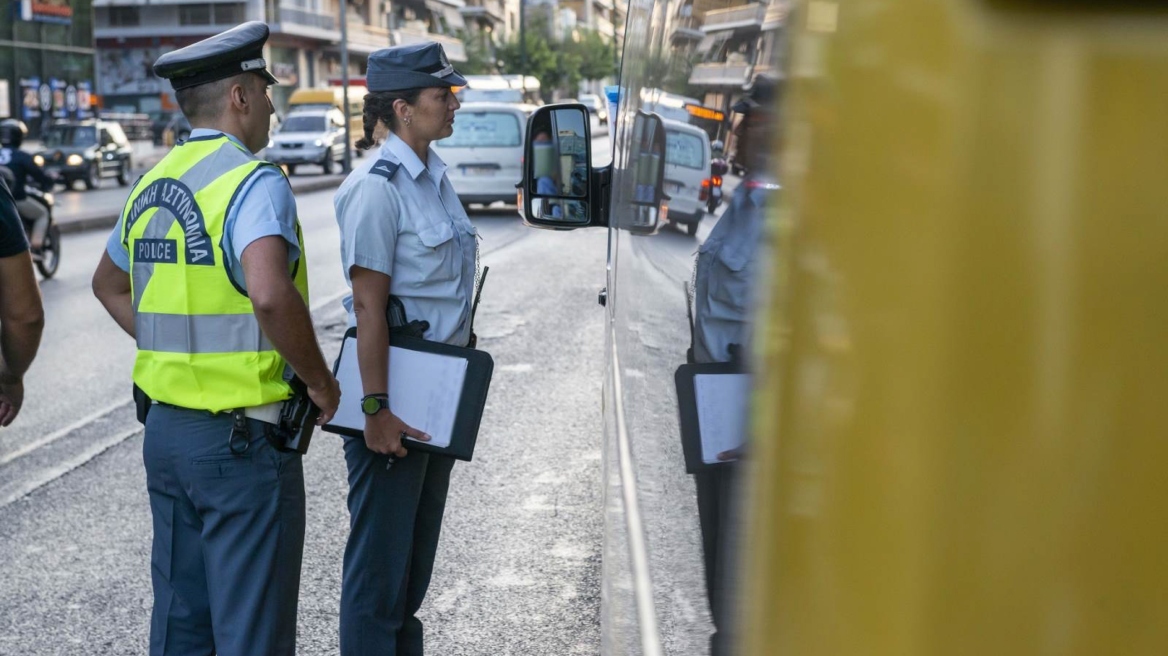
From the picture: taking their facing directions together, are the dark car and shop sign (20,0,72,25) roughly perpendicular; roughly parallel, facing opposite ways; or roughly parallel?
roughly perpendicular

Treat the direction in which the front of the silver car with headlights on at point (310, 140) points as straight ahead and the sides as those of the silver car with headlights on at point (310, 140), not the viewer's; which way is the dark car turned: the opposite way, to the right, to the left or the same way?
the same way

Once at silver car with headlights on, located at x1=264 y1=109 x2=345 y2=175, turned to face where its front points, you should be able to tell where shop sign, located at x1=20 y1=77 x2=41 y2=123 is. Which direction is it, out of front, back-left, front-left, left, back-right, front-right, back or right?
right

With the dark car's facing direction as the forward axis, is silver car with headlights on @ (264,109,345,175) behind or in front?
behind

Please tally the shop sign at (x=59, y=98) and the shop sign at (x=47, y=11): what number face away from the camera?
0

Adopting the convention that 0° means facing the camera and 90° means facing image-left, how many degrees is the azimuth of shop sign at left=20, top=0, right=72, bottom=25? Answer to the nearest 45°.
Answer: approximately 315°

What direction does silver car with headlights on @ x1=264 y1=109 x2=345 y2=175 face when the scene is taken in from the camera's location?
facing the viewer and to the left of the viewer

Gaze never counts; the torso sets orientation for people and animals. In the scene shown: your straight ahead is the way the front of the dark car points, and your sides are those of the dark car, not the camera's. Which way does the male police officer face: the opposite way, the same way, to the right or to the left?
the opposite way

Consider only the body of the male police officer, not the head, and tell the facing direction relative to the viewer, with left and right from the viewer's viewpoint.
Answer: facing away from the viewer and to the right of the viewer

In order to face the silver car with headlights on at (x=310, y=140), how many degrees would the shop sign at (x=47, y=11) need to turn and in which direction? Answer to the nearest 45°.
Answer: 0° — it already faces it

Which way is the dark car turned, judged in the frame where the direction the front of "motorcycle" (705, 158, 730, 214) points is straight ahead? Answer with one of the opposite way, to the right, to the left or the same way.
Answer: the opposite way

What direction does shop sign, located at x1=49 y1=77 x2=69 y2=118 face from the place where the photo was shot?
facing the viewer and to the right of the viewer

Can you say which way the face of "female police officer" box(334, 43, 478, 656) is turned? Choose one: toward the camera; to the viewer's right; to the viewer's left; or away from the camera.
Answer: to the viewer's right

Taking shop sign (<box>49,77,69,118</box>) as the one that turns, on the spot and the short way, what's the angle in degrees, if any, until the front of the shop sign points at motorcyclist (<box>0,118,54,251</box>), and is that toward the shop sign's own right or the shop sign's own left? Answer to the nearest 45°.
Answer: approximately 45° to the shop sign's own right

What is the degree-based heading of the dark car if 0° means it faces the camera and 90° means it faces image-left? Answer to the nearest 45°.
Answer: approximately 45°
